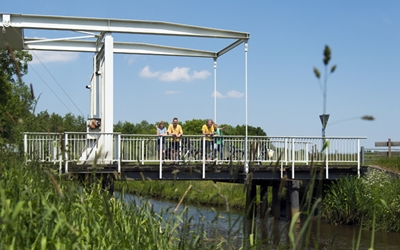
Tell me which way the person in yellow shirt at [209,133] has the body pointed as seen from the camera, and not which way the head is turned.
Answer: toward the camera

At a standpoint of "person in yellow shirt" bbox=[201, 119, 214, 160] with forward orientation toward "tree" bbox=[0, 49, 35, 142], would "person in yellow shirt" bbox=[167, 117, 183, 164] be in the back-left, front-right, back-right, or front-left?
front-left

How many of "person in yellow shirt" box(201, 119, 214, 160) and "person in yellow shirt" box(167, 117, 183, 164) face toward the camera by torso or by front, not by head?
2

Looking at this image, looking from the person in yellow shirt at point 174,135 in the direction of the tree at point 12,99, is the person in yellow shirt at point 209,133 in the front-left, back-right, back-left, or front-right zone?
back-right

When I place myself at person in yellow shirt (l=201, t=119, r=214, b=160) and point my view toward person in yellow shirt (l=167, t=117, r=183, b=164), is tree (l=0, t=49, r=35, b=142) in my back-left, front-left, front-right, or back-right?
front-right

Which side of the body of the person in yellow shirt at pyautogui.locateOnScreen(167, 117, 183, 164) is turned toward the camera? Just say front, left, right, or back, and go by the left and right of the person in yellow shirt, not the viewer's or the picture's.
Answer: front

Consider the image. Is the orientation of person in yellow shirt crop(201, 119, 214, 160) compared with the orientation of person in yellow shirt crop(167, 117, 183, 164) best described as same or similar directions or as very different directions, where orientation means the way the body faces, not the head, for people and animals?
same or similar directions

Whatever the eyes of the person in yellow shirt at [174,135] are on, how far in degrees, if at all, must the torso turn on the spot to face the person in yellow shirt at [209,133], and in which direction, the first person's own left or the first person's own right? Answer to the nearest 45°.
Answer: approximately 90° to the first person's own left

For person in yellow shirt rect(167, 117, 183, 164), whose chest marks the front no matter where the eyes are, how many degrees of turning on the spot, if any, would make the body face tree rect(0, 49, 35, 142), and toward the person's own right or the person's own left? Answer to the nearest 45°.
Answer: approximately 135° to the person's own right
